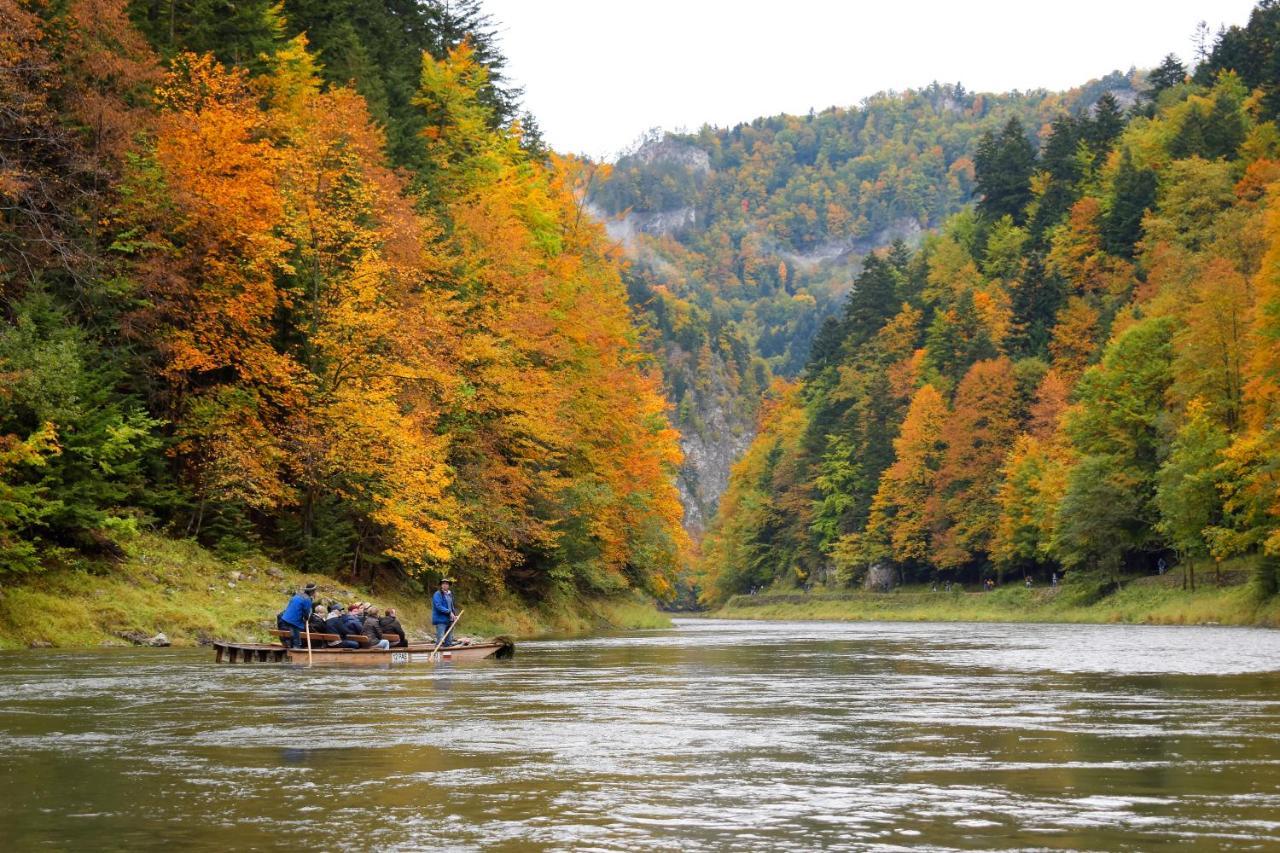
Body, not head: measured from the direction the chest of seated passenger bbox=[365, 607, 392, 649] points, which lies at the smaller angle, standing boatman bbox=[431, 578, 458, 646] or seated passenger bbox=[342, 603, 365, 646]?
the standing boatman

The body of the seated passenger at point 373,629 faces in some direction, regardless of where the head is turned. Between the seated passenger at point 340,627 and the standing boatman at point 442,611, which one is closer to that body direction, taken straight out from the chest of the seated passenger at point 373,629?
the standing boatman

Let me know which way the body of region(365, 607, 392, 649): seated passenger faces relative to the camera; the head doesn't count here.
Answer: to the viewer's right

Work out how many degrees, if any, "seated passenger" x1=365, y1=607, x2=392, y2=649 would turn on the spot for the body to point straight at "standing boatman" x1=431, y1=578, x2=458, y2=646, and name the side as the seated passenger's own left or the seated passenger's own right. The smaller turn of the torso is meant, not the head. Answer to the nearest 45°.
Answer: approximately 45° to the seated passenger's own left
